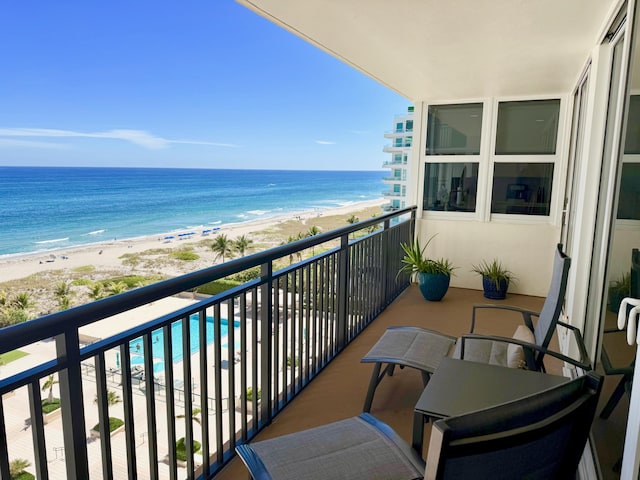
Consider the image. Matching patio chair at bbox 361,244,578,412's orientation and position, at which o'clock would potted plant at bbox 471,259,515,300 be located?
The potted plant is roughly at 3 o'clock from the patio chair.

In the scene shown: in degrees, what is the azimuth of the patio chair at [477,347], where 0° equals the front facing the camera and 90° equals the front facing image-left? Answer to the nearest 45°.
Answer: approximately 90°

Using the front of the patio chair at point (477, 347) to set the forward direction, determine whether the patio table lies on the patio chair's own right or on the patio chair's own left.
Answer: on the patio chair's own left

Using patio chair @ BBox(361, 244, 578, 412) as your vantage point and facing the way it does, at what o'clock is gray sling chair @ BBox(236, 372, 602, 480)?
The gray sling chair is roughly at 9 o'clock from the patio chair.

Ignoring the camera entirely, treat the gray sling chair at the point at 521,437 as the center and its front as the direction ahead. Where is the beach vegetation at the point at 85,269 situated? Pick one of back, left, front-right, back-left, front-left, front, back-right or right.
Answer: front

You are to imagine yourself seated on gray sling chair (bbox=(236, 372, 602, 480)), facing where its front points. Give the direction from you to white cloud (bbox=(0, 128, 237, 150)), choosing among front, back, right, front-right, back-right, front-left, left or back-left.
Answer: front

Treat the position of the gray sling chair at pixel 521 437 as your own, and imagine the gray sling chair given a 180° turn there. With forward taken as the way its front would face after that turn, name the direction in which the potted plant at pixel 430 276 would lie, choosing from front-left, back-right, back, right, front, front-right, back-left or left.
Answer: back-left

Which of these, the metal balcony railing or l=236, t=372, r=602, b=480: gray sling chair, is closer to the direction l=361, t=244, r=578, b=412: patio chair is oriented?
the metal balcony railing

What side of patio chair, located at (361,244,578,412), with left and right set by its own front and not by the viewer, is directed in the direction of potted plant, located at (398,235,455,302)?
right

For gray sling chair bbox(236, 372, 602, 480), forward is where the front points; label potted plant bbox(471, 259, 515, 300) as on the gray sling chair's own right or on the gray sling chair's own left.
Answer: on the gray sling chair's own right

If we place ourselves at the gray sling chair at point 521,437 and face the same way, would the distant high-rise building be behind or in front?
in front

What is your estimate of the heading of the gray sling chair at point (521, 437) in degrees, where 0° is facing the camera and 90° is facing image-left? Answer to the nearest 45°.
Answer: approximately 135°

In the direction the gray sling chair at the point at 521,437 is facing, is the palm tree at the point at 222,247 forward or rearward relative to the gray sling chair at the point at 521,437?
forward

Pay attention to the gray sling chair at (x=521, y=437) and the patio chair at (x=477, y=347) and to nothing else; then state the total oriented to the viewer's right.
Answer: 0

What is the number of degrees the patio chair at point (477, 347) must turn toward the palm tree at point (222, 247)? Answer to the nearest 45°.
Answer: approximately 45° to its right

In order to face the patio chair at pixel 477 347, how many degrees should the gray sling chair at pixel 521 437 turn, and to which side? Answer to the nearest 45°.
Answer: approximately 45° to its right

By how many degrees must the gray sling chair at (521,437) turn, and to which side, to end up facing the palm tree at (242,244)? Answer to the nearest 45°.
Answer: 0° — it already faces it

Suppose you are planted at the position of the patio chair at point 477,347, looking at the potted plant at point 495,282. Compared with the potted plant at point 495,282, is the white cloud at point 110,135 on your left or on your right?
left

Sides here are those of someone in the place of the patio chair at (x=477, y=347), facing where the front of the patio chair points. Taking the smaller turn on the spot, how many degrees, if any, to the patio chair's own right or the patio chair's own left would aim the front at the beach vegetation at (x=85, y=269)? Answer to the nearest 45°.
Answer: approximately 45° to the patio chair's own right
